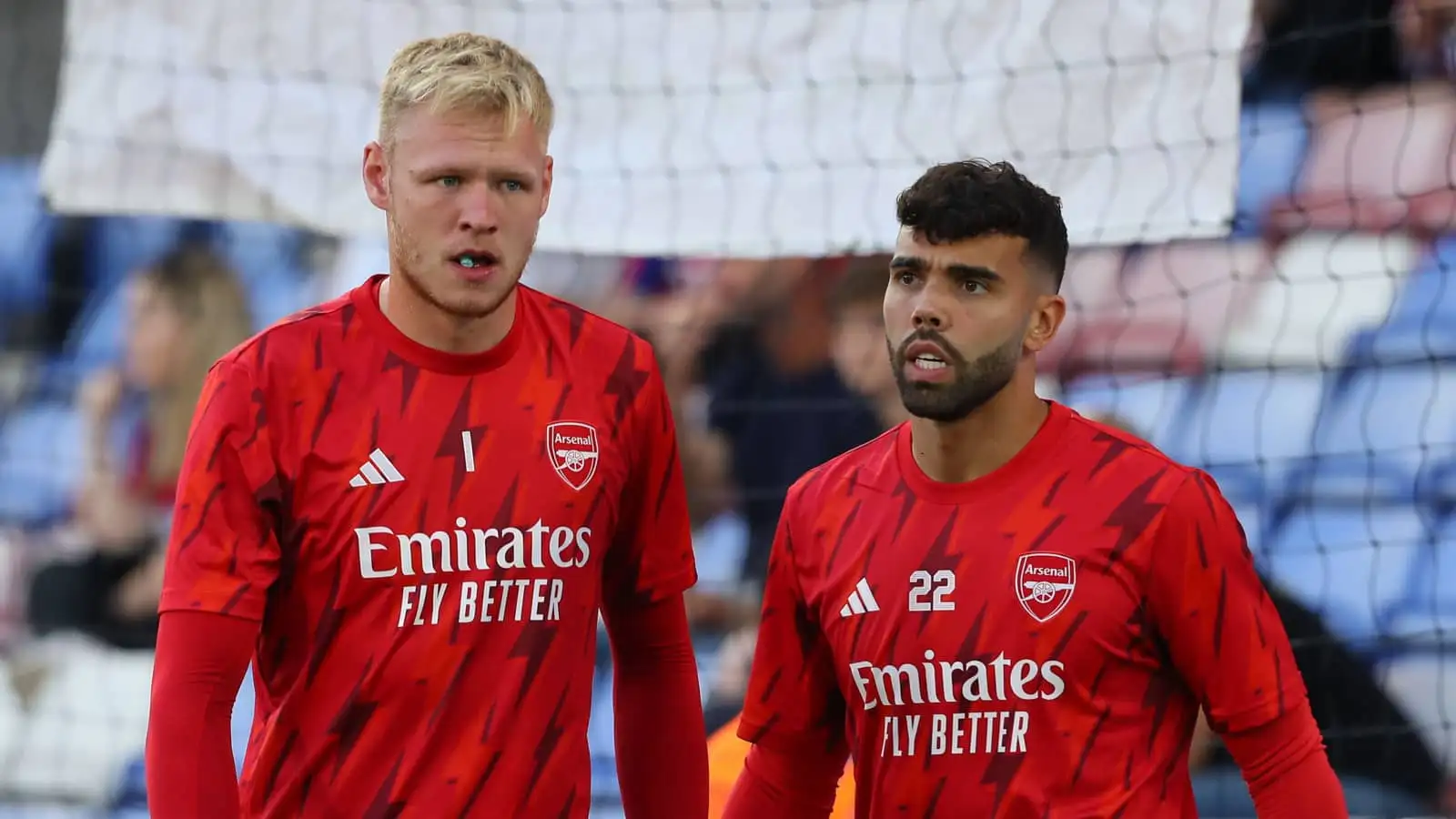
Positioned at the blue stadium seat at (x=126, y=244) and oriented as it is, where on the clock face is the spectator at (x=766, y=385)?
The spectator is roughly at 10 o'clock from the blue stadium seat.

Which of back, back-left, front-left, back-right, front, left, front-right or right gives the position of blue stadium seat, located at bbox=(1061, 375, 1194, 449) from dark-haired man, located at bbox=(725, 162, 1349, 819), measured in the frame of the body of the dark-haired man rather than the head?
back-right

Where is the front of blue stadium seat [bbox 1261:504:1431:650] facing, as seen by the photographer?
facing the viewer

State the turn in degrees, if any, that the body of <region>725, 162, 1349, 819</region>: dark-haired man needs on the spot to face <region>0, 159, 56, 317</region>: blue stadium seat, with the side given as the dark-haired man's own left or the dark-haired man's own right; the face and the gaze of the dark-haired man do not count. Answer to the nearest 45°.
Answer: approximately 90° to the dark-haired man's own right

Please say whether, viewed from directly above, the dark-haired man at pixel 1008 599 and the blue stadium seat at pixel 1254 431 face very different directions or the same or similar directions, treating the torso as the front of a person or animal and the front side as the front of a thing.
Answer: same or similar directions

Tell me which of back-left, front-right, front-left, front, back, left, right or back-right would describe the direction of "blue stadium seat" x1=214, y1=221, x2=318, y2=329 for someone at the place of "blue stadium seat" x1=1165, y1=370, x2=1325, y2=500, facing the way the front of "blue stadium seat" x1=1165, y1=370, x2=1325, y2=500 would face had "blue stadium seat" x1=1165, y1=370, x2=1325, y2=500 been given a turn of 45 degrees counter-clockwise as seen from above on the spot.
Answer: right

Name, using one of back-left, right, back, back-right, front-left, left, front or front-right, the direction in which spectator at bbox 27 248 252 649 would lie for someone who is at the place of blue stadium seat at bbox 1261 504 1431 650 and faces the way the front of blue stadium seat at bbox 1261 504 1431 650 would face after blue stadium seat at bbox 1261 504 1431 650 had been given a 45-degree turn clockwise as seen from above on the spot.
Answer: front-right

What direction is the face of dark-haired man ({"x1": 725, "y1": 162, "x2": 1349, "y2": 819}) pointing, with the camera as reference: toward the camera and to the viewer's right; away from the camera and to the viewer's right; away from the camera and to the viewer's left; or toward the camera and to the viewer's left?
toward the camera and to the viewer's left

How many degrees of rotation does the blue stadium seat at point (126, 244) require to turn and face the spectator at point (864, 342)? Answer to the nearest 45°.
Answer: approximately 45° to its left

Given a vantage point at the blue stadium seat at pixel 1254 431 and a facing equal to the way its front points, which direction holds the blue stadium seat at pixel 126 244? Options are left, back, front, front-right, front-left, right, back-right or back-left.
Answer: front-right

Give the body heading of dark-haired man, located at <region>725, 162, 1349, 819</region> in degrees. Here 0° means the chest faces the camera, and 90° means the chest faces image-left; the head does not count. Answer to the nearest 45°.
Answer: approximately 45°

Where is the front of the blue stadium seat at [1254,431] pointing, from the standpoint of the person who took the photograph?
facing the viewer and to the left of the viewer

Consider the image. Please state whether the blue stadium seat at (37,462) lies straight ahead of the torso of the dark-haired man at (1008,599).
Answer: no

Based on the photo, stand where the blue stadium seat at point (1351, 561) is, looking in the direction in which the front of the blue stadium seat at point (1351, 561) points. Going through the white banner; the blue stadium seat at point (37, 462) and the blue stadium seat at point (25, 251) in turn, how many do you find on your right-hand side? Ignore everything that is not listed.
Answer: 3

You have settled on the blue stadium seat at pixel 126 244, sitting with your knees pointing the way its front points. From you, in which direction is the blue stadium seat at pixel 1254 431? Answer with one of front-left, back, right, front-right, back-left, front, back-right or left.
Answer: front-left

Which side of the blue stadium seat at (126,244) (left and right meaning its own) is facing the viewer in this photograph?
front

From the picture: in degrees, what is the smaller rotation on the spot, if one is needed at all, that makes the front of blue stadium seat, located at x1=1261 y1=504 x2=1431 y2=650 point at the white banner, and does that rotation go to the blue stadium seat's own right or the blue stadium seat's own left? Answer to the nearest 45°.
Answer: approximately 90° to the blue stadium seat's own right

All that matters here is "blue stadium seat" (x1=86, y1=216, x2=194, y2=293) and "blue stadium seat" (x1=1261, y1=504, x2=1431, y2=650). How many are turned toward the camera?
2

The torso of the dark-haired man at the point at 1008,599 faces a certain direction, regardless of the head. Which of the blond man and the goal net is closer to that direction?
the blond man
